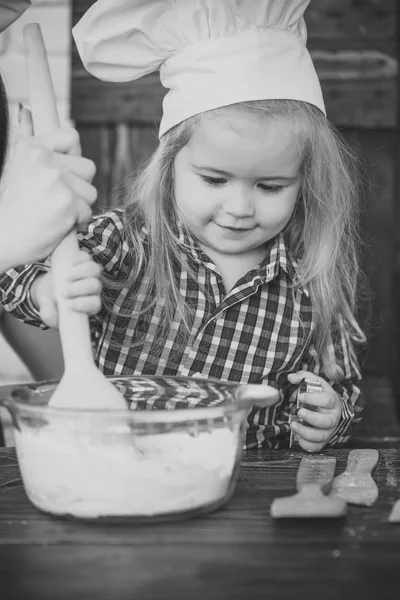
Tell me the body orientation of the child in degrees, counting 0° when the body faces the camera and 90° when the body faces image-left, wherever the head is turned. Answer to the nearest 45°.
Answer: approximately 0°

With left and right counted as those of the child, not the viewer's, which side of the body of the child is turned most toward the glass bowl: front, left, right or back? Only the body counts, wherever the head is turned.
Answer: front
